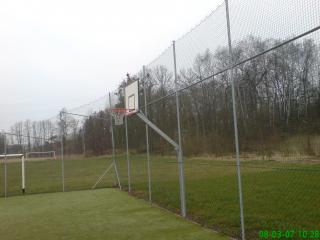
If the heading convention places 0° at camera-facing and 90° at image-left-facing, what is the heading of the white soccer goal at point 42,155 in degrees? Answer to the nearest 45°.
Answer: approximately 0°

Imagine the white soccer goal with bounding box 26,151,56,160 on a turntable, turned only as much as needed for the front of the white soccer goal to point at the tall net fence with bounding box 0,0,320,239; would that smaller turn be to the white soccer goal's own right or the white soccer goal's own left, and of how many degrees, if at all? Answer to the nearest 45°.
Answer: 0° — it already faces it
